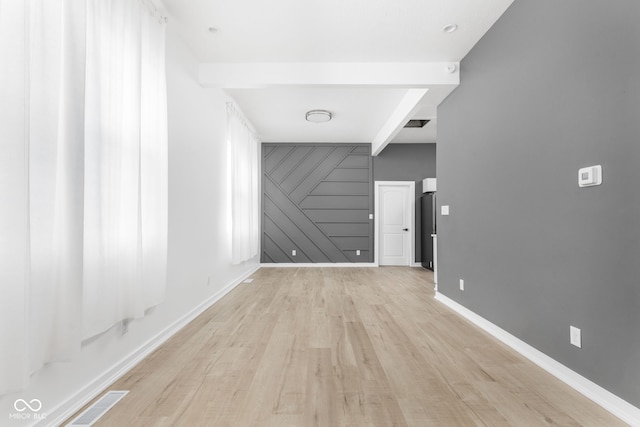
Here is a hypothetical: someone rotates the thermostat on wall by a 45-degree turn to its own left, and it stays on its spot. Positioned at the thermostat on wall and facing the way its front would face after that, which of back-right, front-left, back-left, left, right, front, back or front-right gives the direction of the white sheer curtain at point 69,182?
front-right

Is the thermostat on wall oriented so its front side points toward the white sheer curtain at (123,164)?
yes

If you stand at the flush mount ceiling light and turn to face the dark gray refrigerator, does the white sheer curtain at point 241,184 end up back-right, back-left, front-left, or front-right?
back-left

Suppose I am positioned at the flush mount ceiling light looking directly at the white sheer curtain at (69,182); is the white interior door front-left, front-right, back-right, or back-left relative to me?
back-left

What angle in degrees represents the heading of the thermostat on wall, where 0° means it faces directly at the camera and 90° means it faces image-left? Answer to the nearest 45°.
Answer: approximately 45°

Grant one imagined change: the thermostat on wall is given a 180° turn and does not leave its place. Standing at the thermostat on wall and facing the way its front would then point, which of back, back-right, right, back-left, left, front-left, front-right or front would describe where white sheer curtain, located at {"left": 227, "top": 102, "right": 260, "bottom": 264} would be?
back-left

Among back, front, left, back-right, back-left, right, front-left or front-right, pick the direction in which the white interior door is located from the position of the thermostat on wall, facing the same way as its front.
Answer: right

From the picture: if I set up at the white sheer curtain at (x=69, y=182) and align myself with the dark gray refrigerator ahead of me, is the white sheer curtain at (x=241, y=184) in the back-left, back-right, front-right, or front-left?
front-left

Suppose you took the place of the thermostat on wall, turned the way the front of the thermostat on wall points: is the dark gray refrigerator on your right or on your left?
on your right

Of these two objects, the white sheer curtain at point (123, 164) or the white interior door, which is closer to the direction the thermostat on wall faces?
the white sheer curtain

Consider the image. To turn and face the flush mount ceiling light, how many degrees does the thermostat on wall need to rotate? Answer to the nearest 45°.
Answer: approximately 90° to its right

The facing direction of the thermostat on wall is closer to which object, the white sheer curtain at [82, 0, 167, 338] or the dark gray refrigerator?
the white sheer curtain

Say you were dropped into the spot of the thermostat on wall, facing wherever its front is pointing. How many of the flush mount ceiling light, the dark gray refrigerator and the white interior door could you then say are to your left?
0

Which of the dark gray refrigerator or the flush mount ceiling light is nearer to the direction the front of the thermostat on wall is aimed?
the flush mount ceiling light
